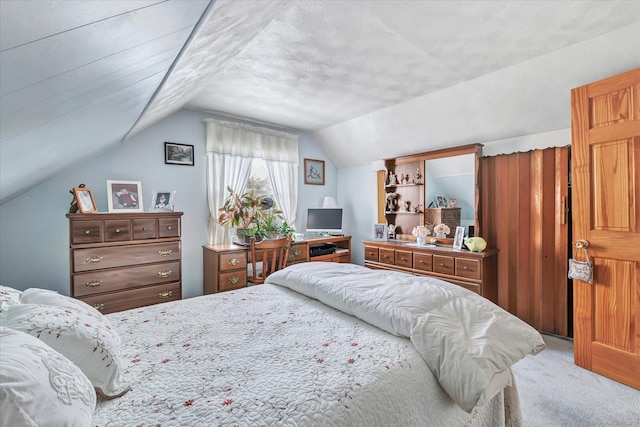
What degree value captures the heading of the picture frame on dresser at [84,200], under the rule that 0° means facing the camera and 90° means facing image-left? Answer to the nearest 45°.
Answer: approximately 315°

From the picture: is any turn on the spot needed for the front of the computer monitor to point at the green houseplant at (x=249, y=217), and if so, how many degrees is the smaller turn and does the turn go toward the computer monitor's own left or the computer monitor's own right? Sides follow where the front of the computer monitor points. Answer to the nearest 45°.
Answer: approximately 45° to the computer monitor's own right

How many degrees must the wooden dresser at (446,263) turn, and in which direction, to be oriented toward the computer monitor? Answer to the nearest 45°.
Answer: approximately 45° to its right

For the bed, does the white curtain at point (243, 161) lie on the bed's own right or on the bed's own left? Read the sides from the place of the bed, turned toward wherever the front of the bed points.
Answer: on the bed's own left

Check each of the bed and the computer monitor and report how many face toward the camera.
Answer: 1

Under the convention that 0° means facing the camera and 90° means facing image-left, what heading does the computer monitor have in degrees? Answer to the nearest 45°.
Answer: approximately 0°

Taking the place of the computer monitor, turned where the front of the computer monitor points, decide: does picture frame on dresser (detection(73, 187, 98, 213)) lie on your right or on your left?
on your right

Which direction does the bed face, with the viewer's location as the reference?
facing away from the viewer and to the right of the viewer

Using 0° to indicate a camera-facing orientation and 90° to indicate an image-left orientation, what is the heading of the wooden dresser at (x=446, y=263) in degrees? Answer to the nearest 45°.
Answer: approximately 45°
